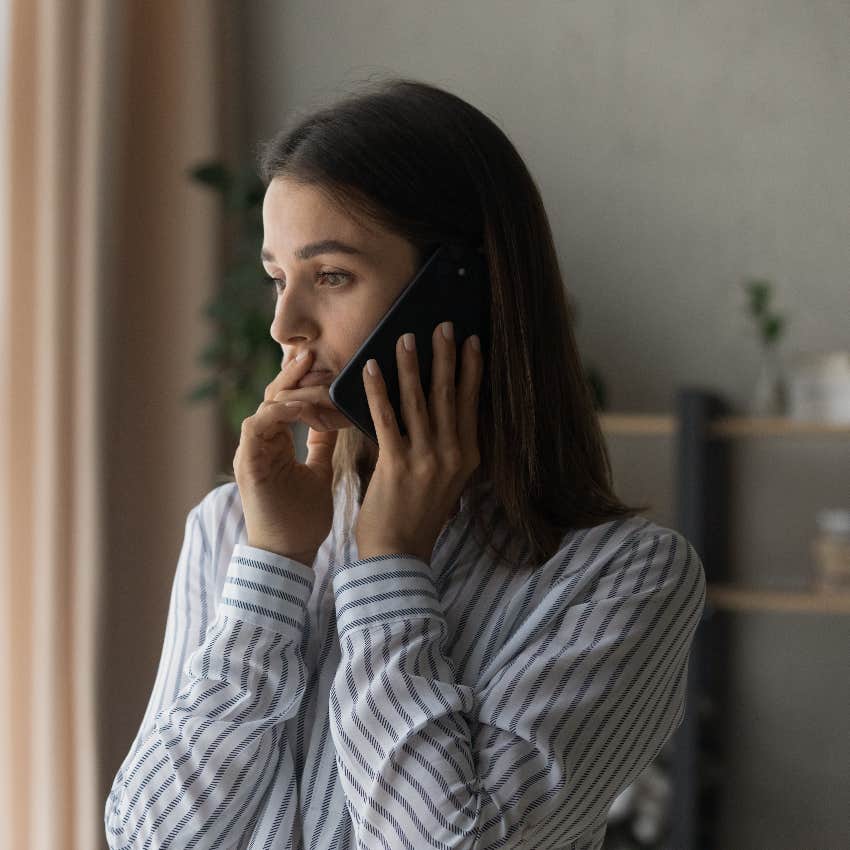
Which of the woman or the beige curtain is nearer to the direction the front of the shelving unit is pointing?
the woman

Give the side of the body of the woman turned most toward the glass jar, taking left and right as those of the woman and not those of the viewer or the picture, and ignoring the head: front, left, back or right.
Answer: back

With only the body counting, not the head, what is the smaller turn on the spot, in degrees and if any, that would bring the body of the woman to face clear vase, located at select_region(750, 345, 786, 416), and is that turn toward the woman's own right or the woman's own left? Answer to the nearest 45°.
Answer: approximately 180°

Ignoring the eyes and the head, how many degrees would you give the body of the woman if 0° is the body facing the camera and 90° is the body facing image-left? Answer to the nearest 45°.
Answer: approximately 45°

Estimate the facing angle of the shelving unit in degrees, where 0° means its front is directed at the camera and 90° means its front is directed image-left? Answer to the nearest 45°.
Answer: approximately 0°

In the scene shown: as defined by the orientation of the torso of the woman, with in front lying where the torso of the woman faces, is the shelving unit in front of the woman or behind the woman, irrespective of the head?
behind
